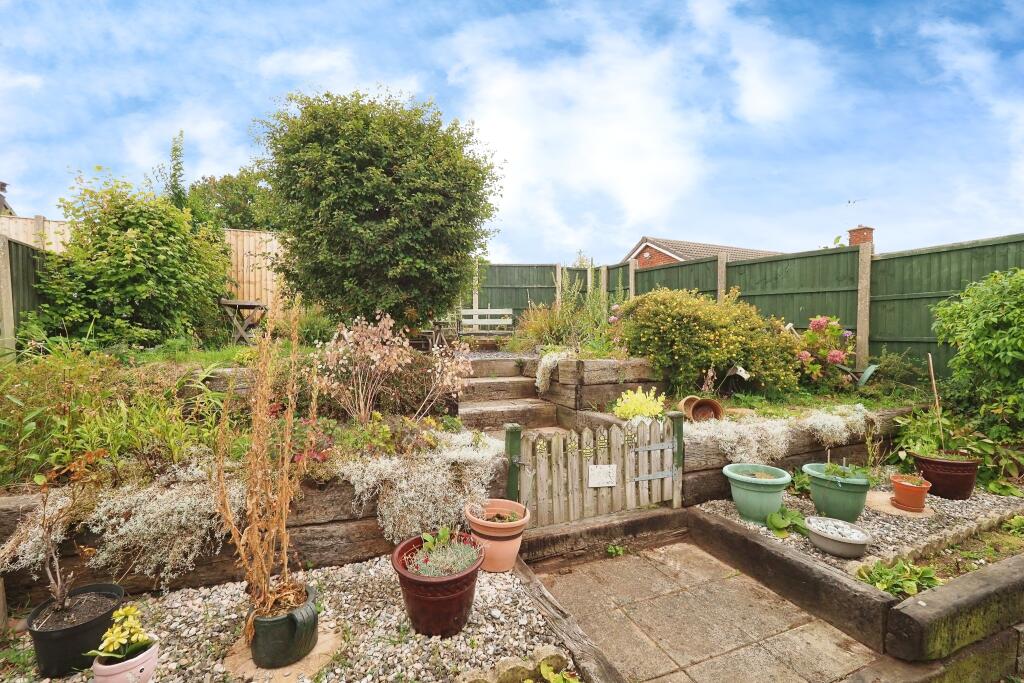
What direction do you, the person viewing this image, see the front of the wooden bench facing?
facing the viewer

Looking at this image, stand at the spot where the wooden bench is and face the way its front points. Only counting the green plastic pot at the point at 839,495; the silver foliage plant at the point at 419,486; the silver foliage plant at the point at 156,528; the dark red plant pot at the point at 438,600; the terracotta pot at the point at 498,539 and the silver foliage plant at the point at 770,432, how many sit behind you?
0

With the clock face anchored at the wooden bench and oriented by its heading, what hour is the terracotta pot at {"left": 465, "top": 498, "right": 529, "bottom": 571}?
The terracotta pot is roughly at 12 o'clock from the wooden bench.

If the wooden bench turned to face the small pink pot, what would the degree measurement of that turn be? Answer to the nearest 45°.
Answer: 0° — it already faces it

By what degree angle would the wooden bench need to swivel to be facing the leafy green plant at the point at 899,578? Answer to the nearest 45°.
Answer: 0° — it already faces it

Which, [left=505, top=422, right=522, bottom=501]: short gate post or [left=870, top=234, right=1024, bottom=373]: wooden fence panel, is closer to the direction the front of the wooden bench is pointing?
the short gate post

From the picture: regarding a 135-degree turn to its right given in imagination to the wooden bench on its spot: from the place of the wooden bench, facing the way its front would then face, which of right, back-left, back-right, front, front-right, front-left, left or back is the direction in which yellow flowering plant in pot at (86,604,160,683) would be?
back-left

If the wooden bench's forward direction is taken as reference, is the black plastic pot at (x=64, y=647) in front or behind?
in front

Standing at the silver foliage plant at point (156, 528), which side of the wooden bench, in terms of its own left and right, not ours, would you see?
front

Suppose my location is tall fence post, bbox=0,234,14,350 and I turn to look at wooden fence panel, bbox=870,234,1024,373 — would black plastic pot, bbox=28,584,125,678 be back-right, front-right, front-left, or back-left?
front-right

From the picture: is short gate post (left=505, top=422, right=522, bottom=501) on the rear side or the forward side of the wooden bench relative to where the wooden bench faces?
on the forward side

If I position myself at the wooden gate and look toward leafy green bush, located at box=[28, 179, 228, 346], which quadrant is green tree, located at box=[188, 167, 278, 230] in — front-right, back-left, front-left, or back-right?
front-right

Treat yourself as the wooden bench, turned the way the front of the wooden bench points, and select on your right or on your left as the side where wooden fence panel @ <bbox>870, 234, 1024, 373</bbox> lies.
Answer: on your left

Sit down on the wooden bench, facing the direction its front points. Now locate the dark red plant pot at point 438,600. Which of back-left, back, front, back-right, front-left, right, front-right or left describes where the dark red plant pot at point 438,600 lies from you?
front

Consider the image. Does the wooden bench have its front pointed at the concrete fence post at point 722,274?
no

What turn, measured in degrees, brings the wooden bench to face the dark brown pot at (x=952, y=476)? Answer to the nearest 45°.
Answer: approximately 45° to its left

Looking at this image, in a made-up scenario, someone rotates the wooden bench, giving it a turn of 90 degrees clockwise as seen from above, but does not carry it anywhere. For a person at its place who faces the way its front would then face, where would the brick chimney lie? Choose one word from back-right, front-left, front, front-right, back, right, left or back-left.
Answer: back

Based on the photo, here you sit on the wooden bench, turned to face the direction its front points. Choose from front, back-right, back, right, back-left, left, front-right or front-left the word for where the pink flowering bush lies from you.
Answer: front-left
